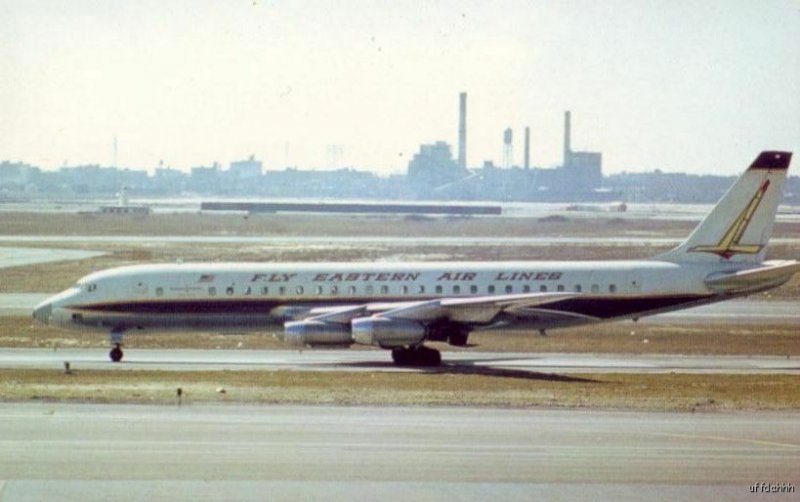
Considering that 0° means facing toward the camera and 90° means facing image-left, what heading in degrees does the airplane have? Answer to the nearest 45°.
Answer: approximately 90°
